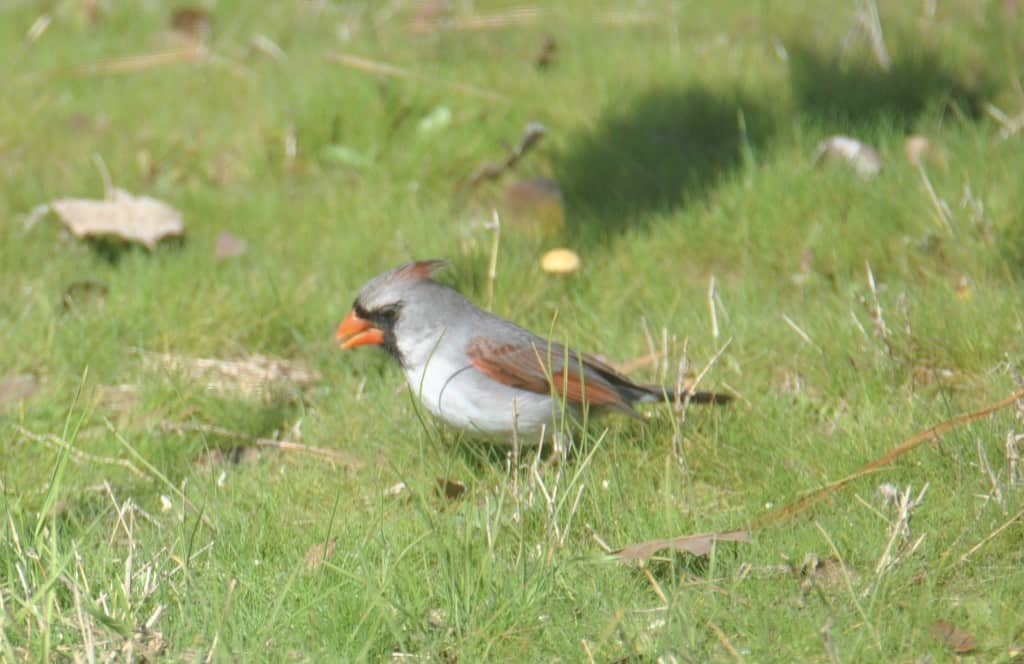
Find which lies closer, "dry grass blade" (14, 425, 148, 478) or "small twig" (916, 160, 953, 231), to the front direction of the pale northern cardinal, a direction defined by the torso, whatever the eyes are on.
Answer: the dry grass blade

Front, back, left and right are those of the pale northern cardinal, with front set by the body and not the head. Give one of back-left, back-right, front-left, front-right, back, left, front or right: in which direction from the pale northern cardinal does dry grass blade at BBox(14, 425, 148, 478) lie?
front

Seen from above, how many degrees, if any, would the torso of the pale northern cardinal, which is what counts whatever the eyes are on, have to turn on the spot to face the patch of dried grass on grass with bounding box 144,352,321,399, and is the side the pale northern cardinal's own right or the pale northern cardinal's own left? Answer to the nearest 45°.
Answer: approximately 45° to the pale northern cardinal's own right

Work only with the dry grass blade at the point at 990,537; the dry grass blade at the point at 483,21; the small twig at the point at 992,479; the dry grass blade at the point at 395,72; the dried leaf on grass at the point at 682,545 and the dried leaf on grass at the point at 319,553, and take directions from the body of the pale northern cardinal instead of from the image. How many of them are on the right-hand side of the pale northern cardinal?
2

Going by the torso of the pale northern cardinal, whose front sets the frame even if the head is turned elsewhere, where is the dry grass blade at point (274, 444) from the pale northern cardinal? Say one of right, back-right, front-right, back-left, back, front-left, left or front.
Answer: front

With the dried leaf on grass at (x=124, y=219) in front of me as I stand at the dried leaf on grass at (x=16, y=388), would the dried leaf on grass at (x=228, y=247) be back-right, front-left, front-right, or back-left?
front-right

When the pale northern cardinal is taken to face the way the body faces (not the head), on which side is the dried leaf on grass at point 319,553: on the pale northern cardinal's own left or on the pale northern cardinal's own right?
on the pale northern cardinal's own left

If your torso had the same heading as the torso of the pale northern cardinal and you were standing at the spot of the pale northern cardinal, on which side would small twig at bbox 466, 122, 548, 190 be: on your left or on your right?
on your right

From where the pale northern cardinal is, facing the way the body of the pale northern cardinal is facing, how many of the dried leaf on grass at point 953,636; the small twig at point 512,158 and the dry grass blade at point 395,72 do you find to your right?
2

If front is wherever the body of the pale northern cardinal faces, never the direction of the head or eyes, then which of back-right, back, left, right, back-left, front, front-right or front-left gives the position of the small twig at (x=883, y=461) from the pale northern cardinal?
back-left

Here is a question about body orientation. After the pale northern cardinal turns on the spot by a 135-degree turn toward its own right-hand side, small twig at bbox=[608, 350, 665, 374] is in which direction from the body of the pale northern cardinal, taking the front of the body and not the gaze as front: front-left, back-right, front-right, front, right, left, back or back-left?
front

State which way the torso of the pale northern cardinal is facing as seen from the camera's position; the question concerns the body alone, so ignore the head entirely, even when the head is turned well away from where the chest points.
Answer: to the viewer's left

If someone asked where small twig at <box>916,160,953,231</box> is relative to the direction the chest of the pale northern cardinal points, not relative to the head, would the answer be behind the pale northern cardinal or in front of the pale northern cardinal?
behind

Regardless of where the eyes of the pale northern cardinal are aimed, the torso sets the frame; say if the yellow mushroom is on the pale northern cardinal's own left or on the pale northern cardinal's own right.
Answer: on the pale northern cardinal's own right

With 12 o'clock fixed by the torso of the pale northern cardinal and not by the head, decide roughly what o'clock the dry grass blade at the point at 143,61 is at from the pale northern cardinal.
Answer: The dry grass blade is roughly at 2 o'clock from the pale northern cardinal.
